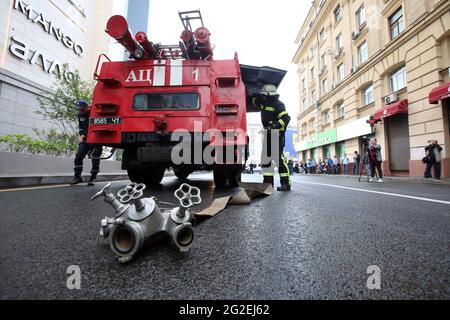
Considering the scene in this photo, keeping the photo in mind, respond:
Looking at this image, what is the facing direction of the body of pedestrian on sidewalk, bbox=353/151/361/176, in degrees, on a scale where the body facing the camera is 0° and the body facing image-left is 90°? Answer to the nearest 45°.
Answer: approximately 45°

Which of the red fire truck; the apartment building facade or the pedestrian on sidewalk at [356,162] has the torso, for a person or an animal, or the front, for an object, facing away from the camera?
the red fire truck

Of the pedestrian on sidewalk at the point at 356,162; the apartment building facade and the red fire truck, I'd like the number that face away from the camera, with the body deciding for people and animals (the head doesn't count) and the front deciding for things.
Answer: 1

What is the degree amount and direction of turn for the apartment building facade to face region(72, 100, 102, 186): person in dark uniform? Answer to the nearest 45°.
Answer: approximately 45° to its left

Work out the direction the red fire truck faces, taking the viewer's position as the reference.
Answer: facing away from the viewer

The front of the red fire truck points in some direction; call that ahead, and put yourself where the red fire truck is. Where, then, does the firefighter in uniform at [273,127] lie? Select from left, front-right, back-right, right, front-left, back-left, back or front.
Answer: right

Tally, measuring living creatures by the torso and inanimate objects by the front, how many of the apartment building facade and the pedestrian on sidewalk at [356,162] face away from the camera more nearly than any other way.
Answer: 0

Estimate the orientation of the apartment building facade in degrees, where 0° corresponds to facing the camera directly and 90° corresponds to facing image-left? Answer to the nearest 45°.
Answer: approximately 45°
